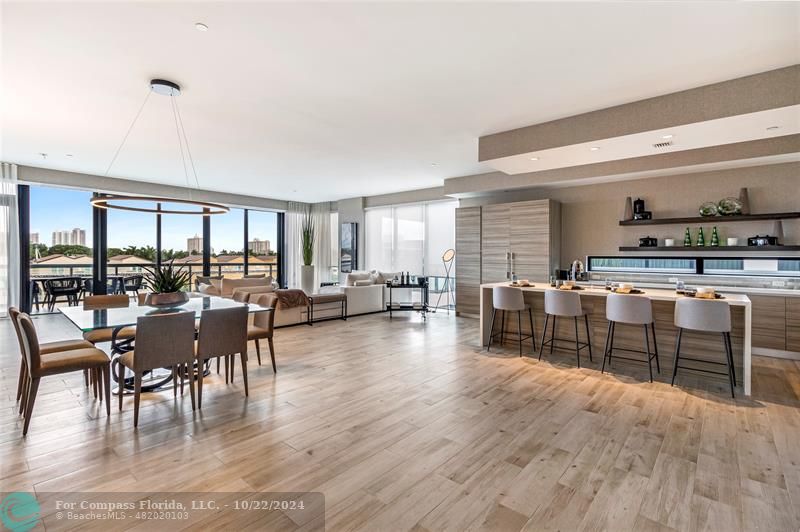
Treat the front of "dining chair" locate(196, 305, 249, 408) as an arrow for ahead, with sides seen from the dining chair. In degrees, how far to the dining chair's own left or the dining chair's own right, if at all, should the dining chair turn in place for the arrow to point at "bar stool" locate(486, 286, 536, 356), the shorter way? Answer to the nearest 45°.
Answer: approximately 90° to the dining chair's own right

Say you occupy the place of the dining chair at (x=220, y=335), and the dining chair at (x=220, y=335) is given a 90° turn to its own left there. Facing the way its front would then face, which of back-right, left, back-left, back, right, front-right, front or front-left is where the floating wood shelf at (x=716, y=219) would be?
back

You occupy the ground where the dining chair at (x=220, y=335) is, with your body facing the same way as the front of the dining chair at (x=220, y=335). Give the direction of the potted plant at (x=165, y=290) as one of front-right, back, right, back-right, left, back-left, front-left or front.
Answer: front-left

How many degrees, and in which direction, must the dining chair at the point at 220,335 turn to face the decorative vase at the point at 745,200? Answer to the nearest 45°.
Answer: approximately 90° to its right

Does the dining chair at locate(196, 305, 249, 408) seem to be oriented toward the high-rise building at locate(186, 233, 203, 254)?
yes

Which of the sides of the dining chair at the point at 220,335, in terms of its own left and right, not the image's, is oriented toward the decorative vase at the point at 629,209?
right

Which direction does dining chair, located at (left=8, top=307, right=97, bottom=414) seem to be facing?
to the viewer's right

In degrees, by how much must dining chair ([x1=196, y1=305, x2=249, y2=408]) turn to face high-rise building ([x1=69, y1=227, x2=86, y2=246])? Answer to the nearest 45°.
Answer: approximately 45° to its left

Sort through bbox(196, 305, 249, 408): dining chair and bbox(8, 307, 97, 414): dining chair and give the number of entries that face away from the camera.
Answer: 1

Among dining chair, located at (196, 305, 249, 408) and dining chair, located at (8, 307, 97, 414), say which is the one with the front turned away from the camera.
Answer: dining chair, located at (196, 305, 249, 408)

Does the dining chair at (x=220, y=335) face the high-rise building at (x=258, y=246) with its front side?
yes

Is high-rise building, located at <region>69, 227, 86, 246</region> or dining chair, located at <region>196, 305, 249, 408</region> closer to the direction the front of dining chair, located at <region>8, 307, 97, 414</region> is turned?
the dining chair

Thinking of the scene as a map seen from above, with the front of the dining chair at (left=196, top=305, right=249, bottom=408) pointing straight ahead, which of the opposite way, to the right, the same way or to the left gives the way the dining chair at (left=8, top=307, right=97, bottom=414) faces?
to the right

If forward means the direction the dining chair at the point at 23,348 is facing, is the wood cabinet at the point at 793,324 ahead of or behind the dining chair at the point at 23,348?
ahead

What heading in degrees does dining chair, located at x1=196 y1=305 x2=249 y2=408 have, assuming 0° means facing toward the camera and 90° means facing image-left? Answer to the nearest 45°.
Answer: approximately 180°

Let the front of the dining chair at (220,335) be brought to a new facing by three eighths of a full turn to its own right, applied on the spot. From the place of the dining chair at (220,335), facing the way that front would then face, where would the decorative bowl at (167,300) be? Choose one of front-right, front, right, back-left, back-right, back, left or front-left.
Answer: back

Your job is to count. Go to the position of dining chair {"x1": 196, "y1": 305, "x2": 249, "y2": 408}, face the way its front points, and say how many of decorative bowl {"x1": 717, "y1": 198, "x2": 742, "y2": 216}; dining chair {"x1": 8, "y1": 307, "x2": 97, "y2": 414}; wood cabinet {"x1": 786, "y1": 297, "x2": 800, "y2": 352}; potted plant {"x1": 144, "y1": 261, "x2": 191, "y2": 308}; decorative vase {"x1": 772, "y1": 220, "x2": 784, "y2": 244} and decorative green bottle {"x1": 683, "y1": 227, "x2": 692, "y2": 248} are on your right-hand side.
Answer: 4
